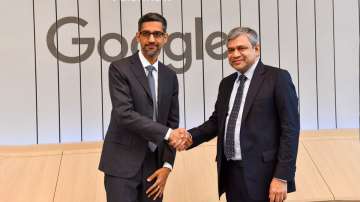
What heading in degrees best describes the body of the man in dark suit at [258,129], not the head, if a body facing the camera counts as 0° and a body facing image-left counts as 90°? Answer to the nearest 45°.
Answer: approximately 45°

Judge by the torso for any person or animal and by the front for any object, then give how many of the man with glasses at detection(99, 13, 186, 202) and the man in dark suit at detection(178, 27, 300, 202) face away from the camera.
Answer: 0

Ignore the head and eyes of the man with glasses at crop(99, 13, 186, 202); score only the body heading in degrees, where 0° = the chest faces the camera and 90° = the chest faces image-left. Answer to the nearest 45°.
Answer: approximately 315°

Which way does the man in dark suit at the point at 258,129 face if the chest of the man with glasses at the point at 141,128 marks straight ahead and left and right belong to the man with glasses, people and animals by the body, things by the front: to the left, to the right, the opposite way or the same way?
to the right
